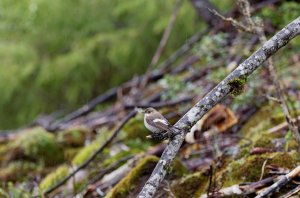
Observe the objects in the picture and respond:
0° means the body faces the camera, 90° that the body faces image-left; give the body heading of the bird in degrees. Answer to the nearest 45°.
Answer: approximately 90°
